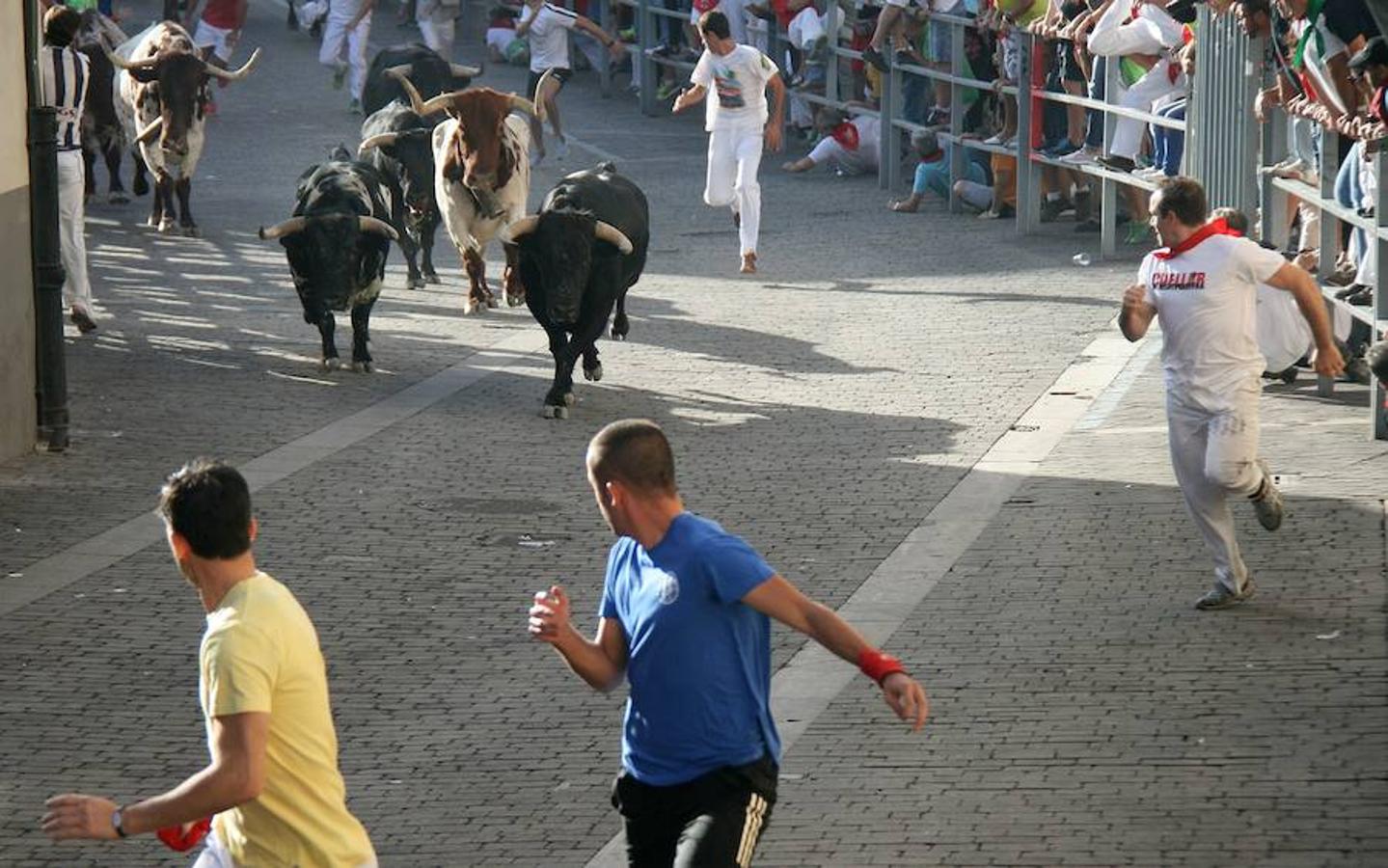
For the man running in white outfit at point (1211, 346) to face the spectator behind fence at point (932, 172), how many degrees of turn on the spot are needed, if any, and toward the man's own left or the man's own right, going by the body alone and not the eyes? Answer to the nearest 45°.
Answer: approximately 135° to the man's own right

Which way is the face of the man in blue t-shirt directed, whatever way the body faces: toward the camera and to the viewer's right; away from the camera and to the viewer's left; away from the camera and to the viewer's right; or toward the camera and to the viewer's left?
away from the camera and to the viewer's left

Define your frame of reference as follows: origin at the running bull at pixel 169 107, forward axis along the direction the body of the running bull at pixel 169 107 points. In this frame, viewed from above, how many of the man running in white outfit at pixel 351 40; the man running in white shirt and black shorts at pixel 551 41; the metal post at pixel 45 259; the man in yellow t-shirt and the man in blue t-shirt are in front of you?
3

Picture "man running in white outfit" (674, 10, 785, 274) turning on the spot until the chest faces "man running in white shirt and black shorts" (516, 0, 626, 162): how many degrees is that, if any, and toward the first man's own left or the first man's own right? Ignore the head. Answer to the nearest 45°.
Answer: approximately 180°

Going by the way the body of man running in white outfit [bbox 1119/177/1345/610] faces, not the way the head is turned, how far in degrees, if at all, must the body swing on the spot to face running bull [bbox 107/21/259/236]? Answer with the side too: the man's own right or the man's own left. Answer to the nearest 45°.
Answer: approximately 90° to the man's own right

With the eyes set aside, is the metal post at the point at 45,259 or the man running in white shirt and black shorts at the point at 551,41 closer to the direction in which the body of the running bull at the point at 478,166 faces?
the metal post
